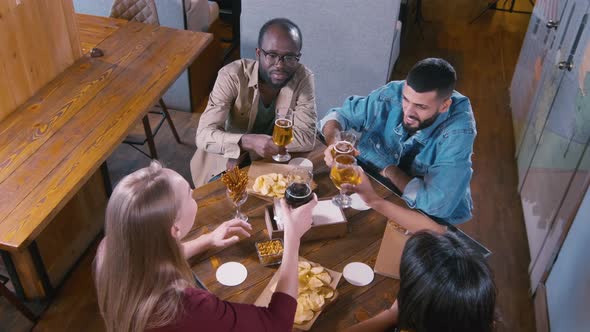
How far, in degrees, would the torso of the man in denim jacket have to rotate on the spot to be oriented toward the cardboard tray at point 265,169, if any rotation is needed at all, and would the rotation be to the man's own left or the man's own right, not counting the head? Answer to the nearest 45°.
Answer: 0° — they already face it

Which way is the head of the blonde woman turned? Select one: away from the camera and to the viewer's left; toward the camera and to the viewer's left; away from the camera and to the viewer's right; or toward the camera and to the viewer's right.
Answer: away from the camera and to the viewer's right

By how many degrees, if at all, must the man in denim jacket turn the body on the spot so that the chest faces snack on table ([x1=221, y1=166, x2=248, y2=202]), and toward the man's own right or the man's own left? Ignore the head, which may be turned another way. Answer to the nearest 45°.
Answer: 0° — they already face it

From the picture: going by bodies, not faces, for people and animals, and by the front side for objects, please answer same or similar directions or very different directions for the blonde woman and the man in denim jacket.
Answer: very different directions

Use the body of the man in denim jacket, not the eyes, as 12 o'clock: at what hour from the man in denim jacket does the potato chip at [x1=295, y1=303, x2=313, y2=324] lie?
The potato chip is roughly at 11 o'clock from the man in denim jacket.

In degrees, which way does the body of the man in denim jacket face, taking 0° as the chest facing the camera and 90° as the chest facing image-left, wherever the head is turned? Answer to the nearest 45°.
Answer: approximately 45°

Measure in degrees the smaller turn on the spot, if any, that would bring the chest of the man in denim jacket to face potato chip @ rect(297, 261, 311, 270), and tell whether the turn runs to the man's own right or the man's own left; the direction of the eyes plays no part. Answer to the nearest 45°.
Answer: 0° — they already face it

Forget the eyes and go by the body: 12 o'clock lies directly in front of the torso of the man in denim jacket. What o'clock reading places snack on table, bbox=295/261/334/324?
The snack on table is roughly at 11 o'clock from the man in denim jacket.

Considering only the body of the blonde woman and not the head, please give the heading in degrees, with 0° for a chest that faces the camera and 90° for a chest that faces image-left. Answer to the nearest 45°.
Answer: approximately 225°
